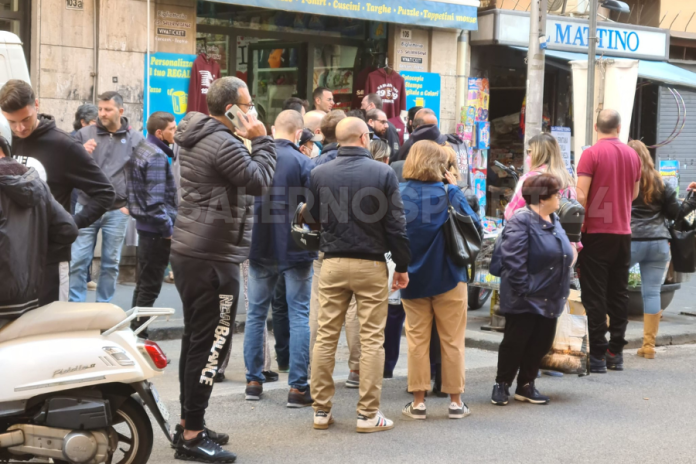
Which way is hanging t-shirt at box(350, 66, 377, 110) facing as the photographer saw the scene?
facing the viewer

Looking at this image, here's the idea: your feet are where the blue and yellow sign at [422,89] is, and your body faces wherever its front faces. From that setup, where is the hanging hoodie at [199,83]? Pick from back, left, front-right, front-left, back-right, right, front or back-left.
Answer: front-right

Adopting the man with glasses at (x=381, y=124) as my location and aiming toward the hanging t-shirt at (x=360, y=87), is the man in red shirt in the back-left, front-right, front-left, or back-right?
back-right

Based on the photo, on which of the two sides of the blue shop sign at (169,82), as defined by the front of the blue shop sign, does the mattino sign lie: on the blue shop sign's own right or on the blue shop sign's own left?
on the blue shop sign's own left

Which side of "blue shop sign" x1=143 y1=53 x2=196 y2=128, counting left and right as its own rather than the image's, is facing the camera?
front

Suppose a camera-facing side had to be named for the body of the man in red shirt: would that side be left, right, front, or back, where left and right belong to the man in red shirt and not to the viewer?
back

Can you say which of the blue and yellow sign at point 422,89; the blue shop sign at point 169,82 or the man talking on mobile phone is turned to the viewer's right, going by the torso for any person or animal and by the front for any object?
the man talking on mobile phone

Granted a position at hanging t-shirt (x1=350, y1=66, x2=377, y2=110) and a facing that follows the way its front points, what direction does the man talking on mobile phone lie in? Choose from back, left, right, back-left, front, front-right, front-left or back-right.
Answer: front

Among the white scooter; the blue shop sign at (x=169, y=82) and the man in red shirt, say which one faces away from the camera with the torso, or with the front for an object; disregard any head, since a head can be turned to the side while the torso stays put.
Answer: the man in red shirt

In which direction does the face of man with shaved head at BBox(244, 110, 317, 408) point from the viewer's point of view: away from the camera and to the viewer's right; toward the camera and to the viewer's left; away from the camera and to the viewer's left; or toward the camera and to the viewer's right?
away from the camera and to the viewer's right

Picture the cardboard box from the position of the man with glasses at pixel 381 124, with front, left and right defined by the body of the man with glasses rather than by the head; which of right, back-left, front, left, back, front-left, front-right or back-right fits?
front

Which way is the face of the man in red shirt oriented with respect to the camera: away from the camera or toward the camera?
away from the camera

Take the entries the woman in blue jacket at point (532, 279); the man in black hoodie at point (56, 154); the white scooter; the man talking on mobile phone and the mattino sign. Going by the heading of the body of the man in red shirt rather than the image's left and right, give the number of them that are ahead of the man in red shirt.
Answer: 1
